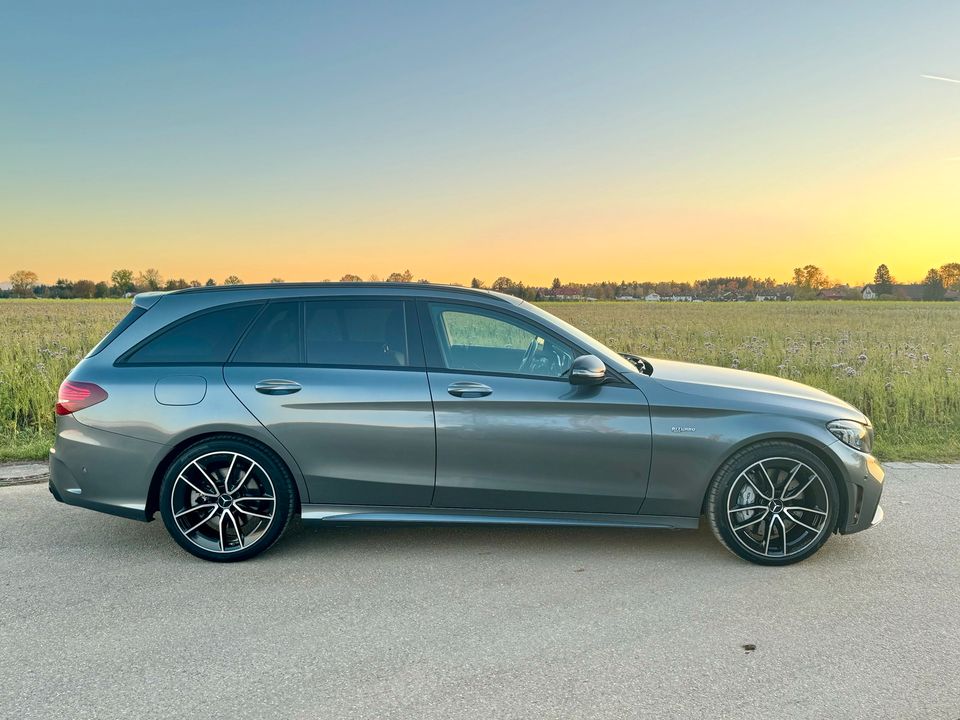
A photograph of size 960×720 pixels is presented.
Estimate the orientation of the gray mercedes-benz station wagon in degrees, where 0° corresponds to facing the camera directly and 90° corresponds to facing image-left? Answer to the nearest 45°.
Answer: approximately 270°
